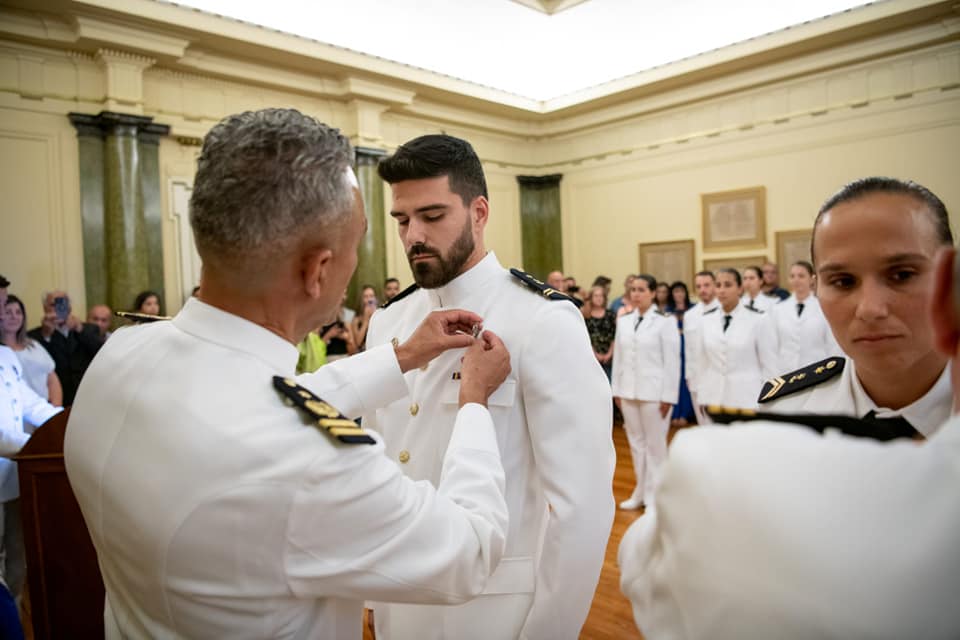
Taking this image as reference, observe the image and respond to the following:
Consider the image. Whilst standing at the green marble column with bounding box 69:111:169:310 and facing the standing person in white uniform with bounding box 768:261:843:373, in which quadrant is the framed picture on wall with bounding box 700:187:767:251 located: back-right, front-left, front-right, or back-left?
front-left

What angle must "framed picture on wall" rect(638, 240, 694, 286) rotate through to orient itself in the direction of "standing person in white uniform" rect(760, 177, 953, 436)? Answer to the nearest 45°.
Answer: approximately 45° to its left

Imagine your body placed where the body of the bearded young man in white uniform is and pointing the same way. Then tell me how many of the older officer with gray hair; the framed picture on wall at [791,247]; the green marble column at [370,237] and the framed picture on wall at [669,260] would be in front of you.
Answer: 1

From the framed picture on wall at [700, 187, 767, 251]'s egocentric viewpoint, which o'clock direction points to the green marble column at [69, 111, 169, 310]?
The green marble column is roughly at 12 o'clock from the framed picture on wall.

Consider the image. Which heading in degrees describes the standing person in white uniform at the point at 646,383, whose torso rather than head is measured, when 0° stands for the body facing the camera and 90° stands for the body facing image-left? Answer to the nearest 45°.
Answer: approximately 45°

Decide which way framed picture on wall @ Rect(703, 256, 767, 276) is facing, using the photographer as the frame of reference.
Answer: facing the viewer

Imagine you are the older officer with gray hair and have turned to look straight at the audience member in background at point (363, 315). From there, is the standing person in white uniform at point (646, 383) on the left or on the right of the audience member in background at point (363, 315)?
right

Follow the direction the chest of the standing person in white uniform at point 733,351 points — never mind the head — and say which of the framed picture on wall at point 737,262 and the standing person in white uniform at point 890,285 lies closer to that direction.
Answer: the standing person in white uniform

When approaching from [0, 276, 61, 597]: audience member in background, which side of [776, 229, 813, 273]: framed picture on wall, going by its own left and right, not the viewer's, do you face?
front

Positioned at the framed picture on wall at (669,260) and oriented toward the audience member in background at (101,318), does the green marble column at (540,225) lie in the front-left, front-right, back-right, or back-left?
front-right

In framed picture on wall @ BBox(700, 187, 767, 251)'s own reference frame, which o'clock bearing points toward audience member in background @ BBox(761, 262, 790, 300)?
The audience member in background is roughly at 10 o'clock from the framed picture on wall.
